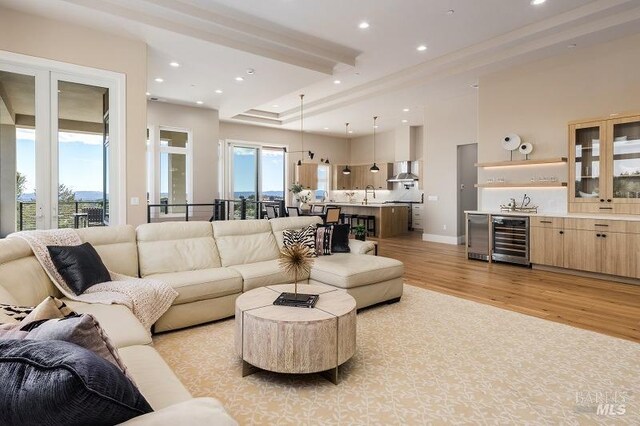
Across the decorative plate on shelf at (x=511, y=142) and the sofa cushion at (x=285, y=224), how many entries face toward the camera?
2

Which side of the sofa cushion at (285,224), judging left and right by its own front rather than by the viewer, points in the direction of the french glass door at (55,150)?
right

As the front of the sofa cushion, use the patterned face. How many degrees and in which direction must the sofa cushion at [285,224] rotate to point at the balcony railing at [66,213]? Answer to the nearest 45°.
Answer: approximately 90° to its right

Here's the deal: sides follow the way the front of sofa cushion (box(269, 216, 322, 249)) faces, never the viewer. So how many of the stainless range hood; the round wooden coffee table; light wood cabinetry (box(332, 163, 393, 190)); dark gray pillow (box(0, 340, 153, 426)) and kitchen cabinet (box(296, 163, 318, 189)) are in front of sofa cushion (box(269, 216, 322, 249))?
2

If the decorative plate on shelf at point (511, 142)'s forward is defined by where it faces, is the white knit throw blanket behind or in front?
in front

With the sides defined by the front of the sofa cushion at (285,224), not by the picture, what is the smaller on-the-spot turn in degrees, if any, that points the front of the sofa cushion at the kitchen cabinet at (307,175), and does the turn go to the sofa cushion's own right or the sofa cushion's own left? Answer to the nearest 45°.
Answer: approximately 180°

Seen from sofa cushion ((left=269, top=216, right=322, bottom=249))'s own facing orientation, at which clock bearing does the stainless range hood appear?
The stainless range hood is roughly at 7 o'clock from the sofa cushion.

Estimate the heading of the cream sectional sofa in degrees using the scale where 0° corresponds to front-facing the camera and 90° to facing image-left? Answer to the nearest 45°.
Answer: approximately 315°

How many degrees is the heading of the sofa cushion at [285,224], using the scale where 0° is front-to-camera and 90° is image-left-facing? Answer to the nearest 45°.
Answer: approximately 0°

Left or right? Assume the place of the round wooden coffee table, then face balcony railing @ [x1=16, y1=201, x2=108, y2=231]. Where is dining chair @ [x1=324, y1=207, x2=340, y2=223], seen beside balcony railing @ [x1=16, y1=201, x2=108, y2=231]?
right

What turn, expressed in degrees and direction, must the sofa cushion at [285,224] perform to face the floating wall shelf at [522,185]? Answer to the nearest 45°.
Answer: approximately 90° to its left

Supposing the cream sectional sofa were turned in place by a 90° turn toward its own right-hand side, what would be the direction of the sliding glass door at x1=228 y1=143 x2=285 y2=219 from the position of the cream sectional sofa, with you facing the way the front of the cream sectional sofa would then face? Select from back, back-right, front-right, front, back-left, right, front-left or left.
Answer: back-right

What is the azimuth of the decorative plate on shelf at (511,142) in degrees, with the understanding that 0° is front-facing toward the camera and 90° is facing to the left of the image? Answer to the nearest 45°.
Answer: approximately 0°
